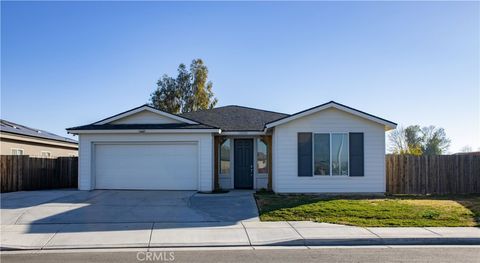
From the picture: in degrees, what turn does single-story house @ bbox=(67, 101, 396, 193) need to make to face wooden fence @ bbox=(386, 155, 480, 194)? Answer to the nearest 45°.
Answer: approximately 90° to its left

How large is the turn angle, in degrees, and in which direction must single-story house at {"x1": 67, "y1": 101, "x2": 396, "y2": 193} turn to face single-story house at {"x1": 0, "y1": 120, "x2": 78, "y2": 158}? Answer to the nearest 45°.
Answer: approximately 135° to its right

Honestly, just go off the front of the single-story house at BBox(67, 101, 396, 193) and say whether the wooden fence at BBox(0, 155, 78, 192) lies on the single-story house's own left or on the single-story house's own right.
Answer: on the single-story house's own right

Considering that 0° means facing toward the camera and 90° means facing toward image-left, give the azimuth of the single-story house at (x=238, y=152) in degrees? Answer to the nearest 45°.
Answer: approximately 0°
